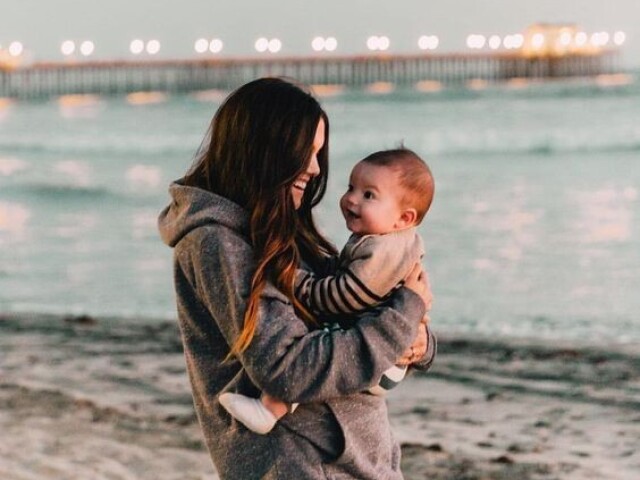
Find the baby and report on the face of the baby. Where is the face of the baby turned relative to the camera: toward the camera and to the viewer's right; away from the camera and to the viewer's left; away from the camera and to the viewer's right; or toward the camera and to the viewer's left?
toward the camera and to the viewer's left

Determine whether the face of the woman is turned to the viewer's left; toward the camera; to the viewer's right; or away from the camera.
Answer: to the viewer's right

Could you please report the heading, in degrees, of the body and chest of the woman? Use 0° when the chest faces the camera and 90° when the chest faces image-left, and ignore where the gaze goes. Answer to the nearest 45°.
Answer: approximately 270°
